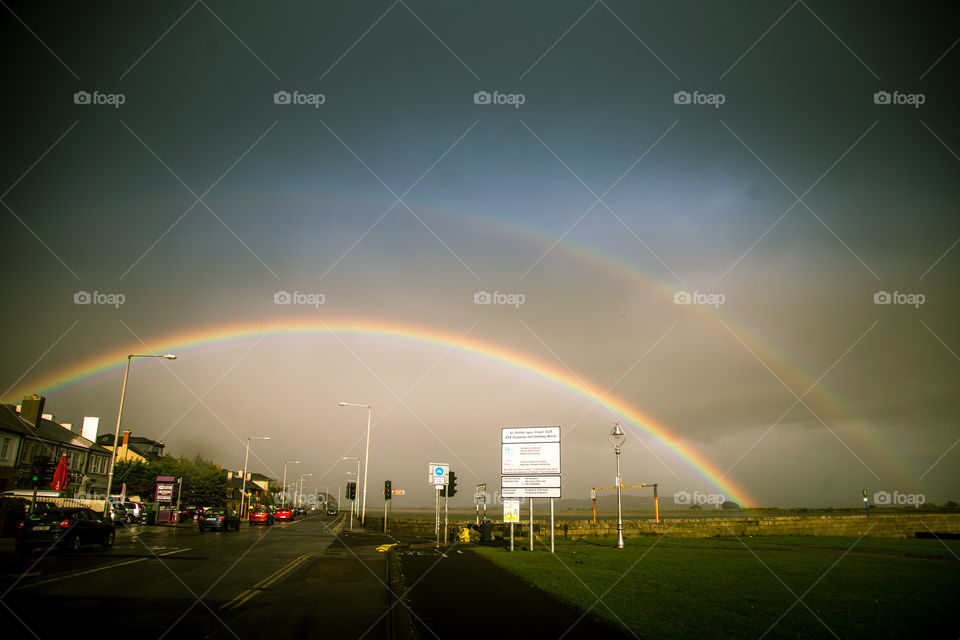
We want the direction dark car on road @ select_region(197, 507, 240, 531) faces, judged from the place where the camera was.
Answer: facing away from the viewer and to the right of the viewer

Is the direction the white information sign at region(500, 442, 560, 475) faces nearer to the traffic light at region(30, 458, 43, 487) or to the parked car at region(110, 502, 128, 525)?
the traffic light

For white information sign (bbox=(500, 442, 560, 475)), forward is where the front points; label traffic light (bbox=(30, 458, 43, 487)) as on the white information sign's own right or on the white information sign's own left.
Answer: on the white information sign's own right

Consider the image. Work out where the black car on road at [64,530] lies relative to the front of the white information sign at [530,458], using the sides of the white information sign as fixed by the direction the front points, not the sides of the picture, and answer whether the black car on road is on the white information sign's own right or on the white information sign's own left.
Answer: on the white information sign's own right

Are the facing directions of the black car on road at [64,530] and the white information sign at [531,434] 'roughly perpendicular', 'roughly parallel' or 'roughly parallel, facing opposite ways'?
roughly parallel, facing opposite ways

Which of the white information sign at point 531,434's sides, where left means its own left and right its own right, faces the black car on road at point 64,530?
right

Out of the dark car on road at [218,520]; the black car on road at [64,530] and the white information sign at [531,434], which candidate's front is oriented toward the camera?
the white information sign

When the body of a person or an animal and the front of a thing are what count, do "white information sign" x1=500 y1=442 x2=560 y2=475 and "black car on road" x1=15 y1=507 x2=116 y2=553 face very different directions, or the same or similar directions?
very different directions

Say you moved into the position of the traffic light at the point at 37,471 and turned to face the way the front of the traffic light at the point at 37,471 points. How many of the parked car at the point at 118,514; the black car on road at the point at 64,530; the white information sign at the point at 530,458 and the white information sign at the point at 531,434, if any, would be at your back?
1

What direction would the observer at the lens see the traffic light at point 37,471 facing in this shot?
facing the viewer

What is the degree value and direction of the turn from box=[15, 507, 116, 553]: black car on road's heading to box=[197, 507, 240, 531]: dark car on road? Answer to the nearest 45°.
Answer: approximately 45° to its left

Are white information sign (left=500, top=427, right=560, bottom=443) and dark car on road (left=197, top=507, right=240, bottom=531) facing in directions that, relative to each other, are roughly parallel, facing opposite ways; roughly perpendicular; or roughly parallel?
roughly parallel, facing opposite ways

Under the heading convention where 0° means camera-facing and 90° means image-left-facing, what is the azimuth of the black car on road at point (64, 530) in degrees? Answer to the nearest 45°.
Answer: approximately 225°

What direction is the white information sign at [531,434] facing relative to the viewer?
toward the camera
